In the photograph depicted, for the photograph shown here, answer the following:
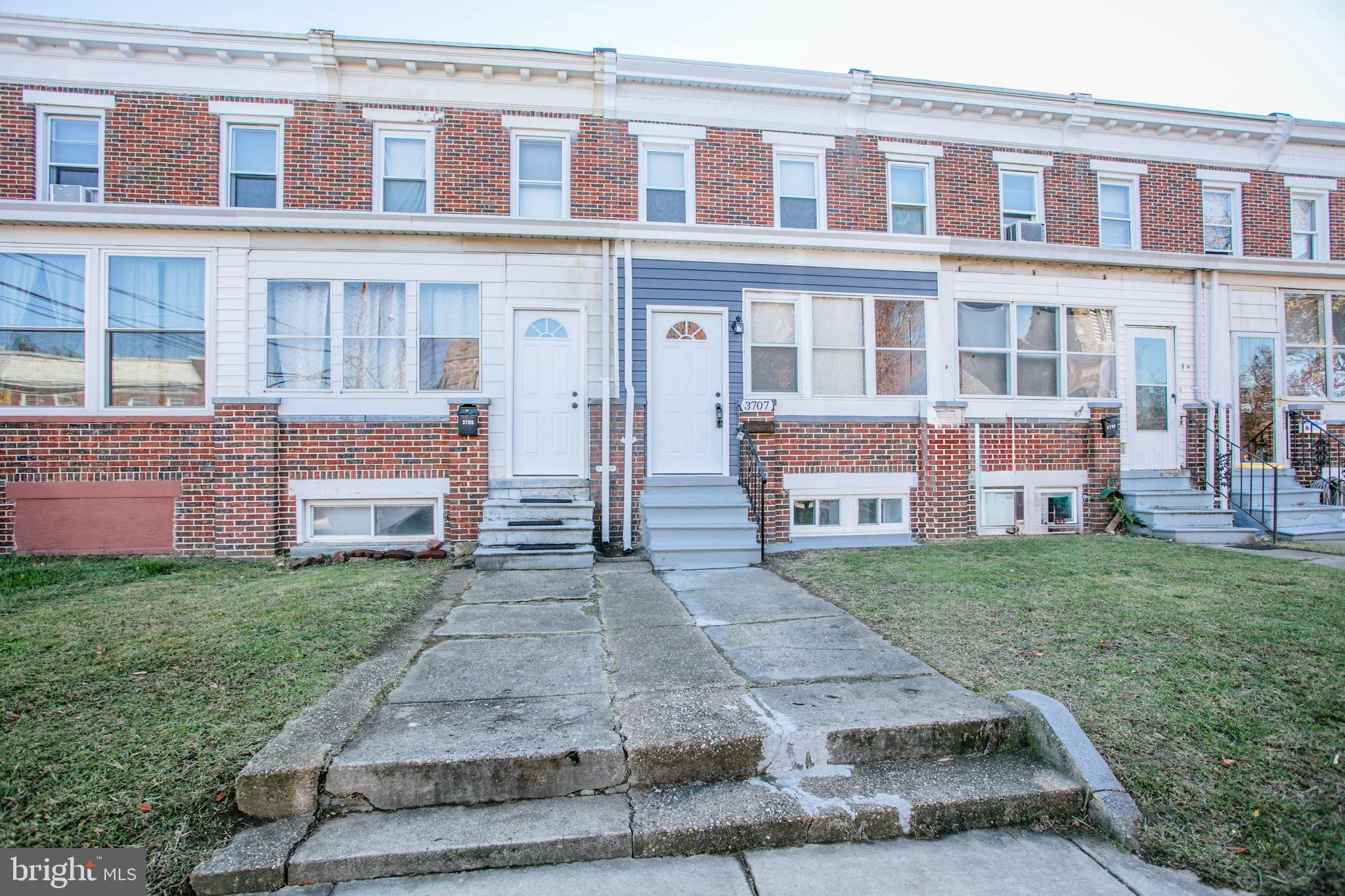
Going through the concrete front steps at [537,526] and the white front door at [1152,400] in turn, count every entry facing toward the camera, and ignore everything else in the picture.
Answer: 2

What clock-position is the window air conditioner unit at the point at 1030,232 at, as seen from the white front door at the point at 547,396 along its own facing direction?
The window air conditioner unit is roughly at 9 o'clock from the white front door.

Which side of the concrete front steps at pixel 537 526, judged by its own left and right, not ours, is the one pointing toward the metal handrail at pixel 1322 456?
left

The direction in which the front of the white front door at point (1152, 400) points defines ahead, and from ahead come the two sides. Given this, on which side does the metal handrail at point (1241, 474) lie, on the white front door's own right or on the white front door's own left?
on the white front door's own left

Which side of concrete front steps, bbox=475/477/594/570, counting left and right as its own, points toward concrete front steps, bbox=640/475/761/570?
left

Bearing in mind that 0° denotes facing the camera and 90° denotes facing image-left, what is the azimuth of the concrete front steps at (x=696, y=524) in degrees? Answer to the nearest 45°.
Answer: approximately 0°

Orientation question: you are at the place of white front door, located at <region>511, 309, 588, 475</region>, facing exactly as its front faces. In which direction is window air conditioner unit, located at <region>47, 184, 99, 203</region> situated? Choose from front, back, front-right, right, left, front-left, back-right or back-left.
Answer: right

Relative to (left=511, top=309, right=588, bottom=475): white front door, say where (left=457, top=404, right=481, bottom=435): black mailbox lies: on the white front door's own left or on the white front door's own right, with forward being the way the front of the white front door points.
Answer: on the white front door's own right

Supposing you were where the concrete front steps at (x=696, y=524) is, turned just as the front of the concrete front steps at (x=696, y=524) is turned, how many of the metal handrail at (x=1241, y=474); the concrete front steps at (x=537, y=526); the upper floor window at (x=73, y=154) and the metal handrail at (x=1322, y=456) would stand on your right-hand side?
2
